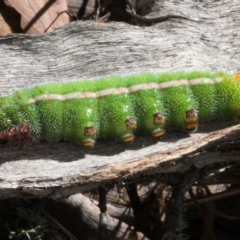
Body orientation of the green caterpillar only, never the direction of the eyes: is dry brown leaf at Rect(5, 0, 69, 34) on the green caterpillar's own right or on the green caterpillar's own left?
on the green caterpillar's own right

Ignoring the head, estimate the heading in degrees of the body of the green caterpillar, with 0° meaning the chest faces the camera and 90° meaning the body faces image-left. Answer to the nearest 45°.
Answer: approximately 90°
